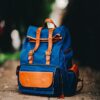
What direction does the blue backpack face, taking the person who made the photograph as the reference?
facing the viewer and to the left of the viewer
